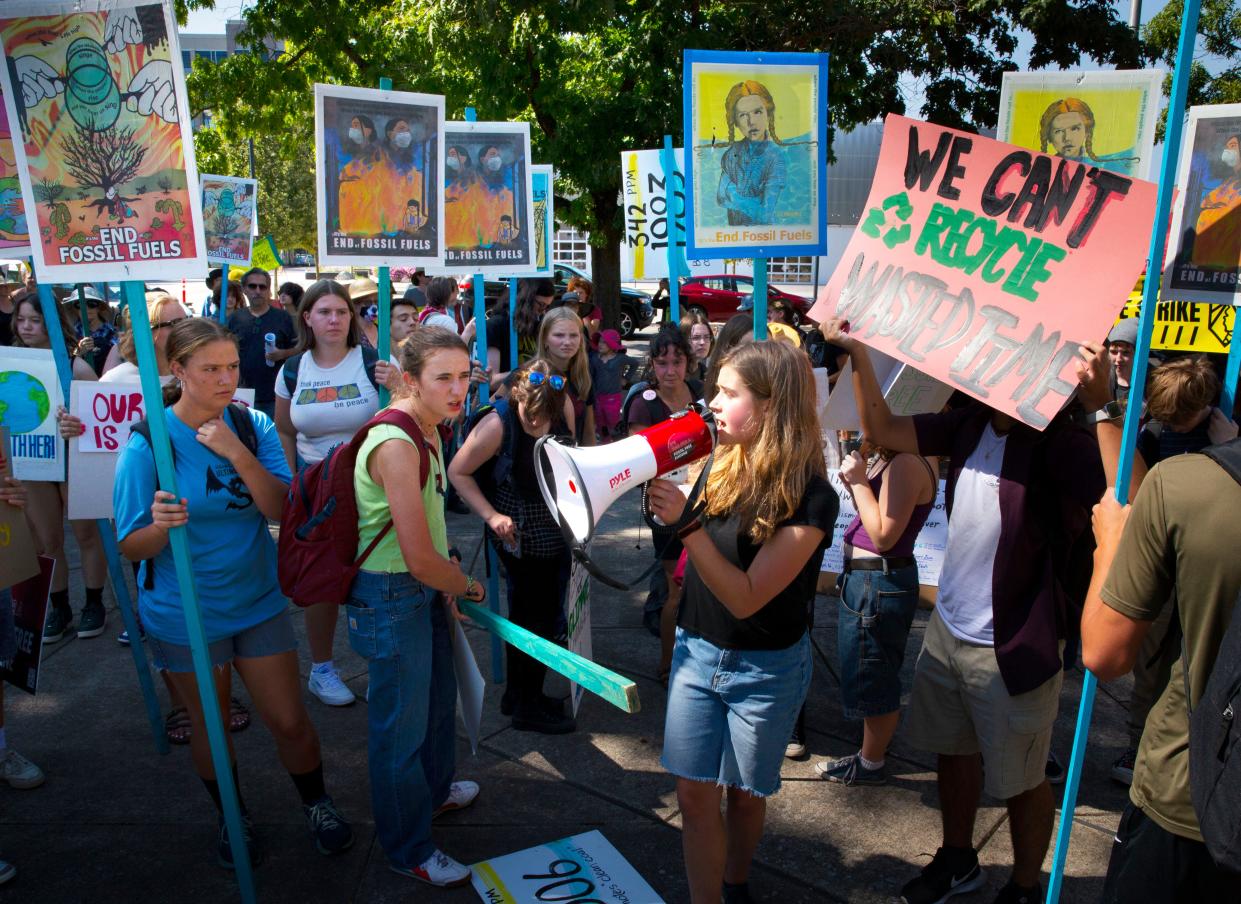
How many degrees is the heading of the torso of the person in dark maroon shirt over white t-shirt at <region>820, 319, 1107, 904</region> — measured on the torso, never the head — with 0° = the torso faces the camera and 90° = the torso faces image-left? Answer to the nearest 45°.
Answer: approximately 45°

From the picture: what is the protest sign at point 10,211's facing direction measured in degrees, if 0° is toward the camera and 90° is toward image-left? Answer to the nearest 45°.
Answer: approximately 0°

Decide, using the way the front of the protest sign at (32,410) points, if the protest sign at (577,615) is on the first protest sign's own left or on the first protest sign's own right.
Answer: on the first protest sign's own left

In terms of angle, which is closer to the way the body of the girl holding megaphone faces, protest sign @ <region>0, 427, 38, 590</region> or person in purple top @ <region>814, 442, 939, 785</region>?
the protest sign

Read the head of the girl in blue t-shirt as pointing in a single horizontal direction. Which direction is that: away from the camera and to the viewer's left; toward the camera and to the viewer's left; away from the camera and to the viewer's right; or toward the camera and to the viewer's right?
toward the camera and to the viewer's right

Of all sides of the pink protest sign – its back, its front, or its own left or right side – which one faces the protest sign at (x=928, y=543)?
back

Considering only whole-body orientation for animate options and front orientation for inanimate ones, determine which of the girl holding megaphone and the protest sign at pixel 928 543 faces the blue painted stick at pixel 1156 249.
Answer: the protest sign

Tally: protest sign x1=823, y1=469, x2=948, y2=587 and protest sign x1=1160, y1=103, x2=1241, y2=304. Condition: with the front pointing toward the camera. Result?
2

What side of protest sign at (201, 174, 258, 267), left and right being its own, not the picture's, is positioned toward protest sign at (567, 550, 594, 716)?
front

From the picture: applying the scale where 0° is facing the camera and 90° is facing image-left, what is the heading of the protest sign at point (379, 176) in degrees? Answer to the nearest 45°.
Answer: approximately 0°

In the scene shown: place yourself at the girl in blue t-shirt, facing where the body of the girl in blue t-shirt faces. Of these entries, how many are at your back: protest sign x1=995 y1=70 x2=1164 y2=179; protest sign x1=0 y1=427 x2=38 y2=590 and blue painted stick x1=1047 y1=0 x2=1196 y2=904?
1

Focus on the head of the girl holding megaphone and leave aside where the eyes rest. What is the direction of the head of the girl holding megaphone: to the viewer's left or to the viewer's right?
to the viewer's left
